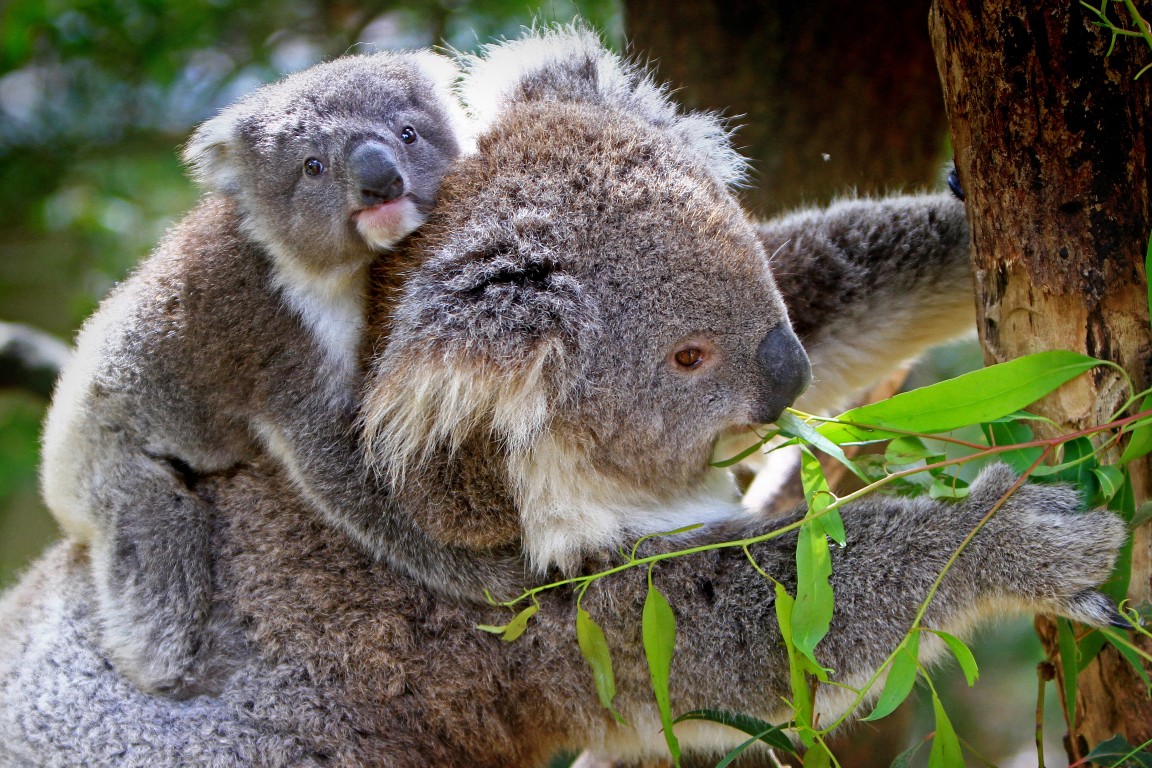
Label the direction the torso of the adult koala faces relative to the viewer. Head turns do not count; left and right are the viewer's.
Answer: facing to the right of the viewer

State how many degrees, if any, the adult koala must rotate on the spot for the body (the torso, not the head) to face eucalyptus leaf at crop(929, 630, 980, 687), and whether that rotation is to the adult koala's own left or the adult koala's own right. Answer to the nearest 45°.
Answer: approximately 45° to the adult koala's own right
